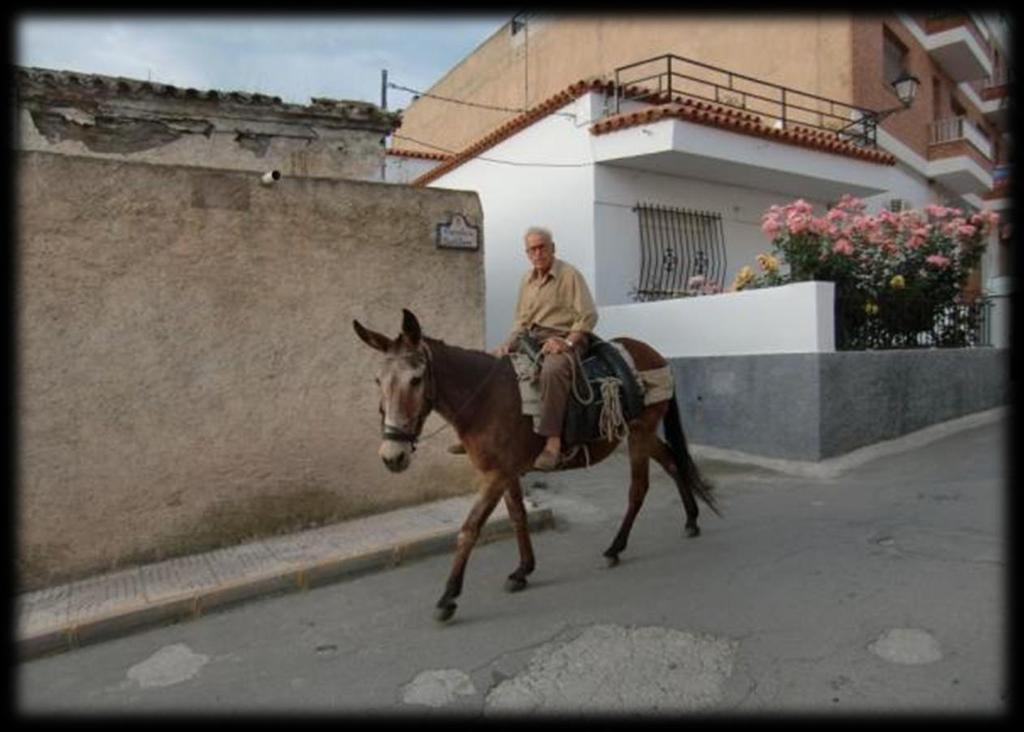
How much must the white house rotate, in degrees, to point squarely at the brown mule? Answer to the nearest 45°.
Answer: approximately 45° to its right

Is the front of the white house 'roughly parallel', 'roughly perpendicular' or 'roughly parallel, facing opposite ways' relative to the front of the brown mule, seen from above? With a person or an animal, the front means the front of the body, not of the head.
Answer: roughly perpendicular

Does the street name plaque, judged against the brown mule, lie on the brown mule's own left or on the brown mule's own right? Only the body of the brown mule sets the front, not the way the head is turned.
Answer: on the brown mule's own right

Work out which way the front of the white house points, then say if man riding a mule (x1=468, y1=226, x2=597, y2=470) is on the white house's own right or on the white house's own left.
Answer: on the white house's own right

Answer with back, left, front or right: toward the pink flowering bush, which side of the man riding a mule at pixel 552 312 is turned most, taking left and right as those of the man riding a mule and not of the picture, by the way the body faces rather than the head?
back

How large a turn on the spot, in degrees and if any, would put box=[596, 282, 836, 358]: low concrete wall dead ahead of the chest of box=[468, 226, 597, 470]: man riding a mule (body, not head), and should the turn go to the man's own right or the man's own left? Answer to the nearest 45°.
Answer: approximately 180°

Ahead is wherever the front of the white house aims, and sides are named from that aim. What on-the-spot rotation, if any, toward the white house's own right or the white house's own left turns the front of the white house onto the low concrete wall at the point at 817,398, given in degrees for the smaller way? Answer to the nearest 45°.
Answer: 0° — it already faces it

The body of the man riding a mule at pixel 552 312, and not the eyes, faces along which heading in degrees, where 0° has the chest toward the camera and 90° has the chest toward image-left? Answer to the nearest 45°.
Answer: approximately 45°

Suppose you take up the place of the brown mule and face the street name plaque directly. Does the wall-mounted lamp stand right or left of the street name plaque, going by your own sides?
right

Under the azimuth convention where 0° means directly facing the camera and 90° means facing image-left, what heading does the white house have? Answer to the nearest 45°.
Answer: approximately 315°

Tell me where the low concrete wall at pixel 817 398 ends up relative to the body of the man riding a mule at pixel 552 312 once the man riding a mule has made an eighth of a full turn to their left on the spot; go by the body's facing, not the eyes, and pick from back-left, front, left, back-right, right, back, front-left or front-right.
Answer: back-left

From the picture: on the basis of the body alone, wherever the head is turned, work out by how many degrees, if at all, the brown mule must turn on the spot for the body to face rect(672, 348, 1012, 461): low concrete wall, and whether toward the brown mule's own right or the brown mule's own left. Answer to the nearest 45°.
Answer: approximately 180°

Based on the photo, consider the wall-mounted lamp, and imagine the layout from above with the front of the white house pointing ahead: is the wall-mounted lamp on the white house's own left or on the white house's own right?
on the white house's own left

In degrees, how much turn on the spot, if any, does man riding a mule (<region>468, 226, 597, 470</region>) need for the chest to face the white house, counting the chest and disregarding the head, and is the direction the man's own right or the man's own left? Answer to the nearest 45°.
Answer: approximately 135° to the man's own right
